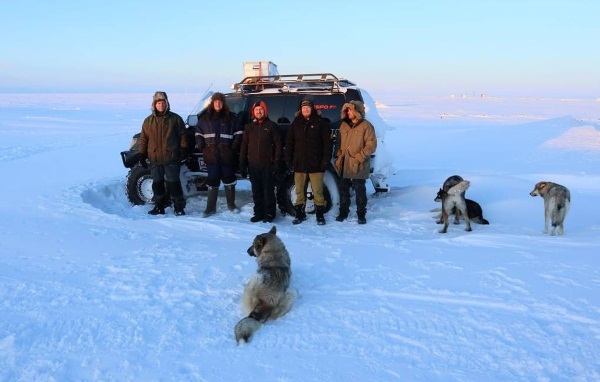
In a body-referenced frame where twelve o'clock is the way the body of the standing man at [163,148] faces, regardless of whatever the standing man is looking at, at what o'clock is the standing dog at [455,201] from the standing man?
The standing dog is roughly at 10 o'clock from the standing man.

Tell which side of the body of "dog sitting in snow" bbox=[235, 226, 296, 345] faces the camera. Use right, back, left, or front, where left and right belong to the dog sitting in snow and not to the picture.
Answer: back

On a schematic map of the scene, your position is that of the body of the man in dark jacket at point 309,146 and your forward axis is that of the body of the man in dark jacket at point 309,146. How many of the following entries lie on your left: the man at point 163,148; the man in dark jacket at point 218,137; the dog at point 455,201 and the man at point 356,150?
2

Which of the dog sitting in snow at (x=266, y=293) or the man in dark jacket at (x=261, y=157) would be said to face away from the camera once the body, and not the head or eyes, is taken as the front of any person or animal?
the dog sitting in snow

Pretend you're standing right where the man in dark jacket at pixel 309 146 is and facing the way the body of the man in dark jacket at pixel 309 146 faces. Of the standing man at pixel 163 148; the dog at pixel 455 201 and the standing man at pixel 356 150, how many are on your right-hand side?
1

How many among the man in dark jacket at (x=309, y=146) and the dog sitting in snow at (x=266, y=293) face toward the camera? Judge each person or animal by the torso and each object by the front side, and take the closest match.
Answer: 1

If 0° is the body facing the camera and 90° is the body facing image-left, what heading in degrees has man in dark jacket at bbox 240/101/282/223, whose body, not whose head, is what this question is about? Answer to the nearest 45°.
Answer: approximately 0°

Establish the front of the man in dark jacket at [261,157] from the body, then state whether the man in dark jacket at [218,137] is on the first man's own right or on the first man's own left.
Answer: on the first man's own right

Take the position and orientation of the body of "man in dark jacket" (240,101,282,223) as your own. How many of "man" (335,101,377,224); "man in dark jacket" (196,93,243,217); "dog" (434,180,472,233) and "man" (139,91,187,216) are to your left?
2

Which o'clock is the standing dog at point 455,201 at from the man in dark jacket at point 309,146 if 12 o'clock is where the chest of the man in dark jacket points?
The standing dog is roughly at 9 o'clock from the man in dark jacket.
